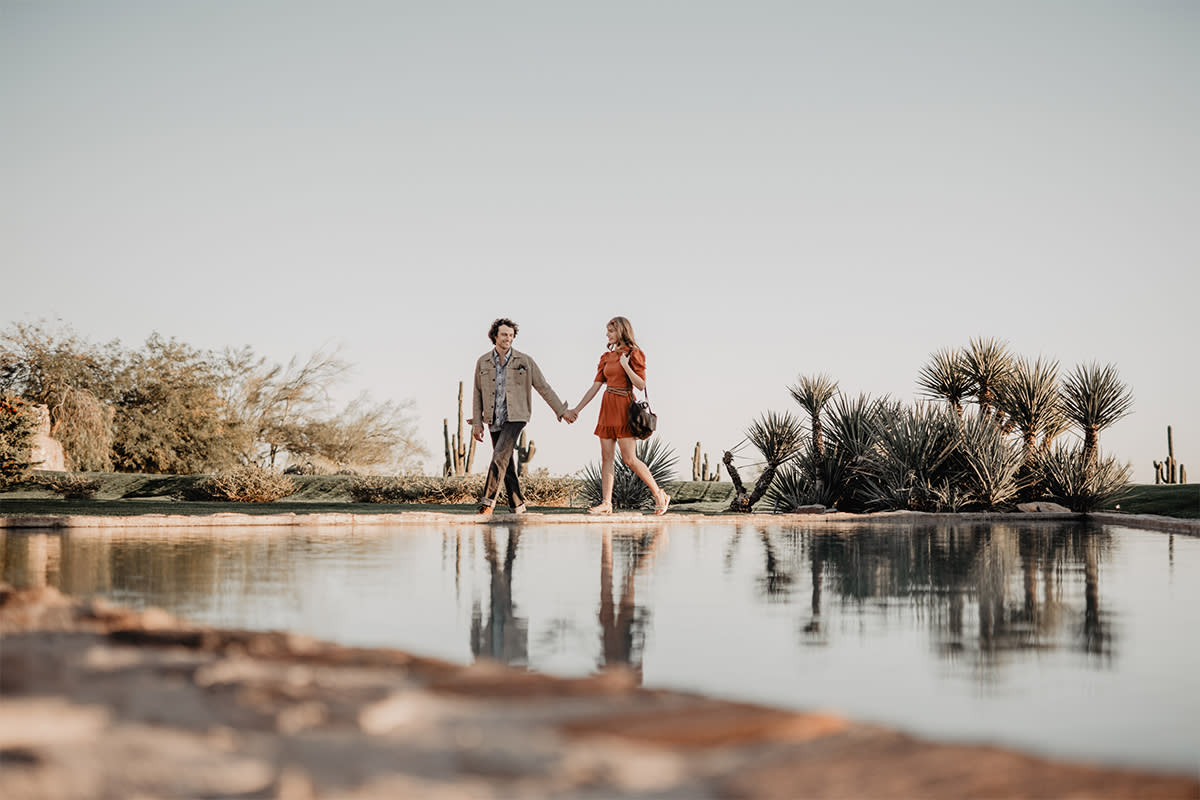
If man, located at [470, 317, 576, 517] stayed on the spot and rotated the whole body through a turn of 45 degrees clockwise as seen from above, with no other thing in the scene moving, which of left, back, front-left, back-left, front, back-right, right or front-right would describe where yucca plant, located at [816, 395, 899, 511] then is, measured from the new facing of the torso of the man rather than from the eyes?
back

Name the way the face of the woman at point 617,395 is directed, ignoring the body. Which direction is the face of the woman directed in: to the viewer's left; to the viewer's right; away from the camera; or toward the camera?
to the viewer's left

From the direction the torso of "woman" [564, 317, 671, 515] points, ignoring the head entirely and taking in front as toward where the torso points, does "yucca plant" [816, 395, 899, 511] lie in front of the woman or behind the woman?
behind

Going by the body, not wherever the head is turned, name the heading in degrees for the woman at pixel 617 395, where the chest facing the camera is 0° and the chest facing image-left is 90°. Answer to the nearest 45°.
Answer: approximately 45°

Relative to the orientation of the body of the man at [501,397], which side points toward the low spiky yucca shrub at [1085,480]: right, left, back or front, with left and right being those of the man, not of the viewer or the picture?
left

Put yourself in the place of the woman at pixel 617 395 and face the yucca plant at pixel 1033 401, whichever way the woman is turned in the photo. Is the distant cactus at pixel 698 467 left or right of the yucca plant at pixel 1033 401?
left

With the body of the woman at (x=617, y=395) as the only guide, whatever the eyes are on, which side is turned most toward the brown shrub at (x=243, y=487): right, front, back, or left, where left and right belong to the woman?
right

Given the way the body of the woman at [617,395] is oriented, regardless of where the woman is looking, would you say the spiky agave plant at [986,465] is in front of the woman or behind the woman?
behind

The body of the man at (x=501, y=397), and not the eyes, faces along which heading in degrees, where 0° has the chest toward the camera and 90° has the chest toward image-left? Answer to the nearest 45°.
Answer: approximately 0°

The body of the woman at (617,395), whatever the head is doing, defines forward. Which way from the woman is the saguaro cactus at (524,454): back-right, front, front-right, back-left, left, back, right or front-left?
back-right

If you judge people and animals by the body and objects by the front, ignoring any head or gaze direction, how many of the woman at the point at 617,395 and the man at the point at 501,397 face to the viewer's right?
0

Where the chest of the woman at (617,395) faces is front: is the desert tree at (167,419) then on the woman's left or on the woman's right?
on the woman's right
